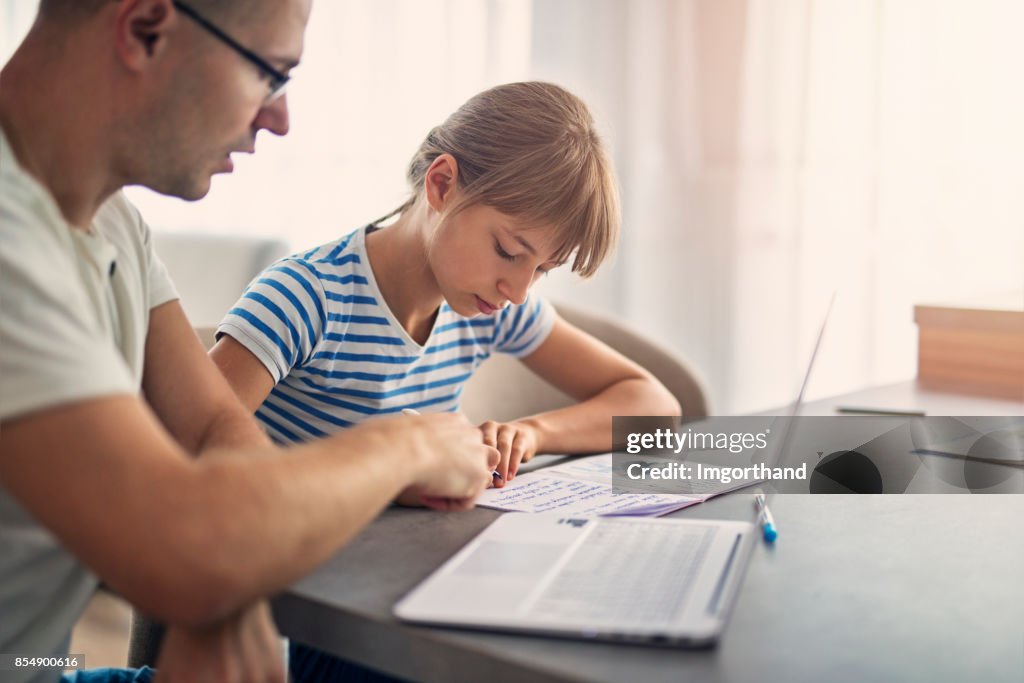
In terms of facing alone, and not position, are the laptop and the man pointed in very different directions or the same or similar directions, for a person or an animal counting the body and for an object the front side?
very different directions

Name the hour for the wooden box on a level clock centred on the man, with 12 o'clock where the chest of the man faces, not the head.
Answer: The wooden box is roughly at 11 o'clock from the man.

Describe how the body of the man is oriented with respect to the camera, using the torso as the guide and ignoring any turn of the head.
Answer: to the viewer's right

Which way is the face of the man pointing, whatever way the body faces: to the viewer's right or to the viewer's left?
to the viewer's right

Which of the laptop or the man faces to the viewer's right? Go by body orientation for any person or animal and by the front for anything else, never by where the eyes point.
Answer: the man

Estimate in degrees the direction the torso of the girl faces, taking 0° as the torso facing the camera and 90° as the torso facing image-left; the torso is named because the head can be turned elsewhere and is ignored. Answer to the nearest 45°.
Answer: approximately 315°

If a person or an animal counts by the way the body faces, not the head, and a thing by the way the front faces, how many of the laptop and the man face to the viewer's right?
1

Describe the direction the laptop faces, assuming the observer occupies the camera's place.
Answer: facing to the left of the viewer

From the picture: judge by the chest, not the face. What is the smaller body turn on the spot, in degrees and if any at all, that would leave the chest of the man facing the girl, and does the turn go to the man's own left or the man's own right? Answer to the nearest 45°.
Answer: approximately 45° to the man's own left
